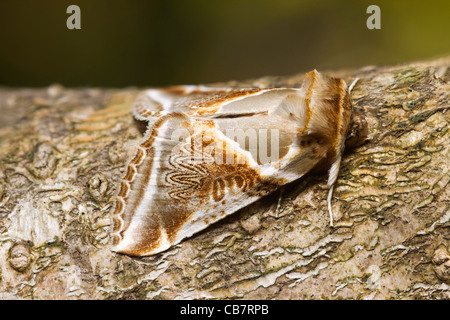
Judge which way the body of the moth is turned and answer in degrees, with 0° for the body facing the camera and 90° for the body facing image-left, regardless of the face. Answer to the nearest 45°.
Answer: approximately 270°
